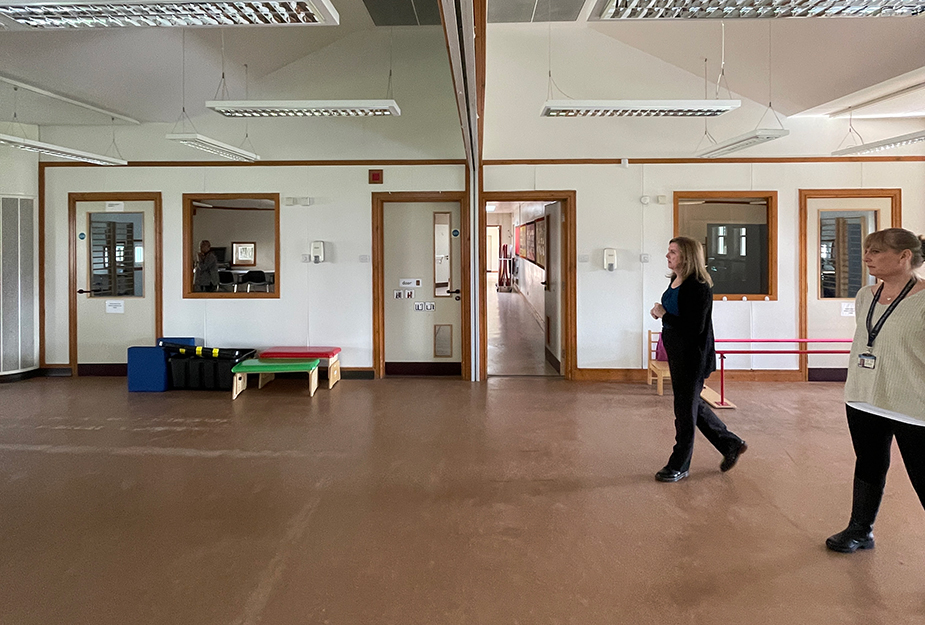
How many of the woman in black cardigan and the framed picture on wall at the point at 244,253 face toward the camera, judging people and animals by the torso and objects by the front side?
1

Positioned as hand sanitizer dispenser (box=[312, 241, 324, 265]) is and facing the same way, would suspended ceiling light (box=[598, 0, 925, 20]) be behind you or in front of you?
in front

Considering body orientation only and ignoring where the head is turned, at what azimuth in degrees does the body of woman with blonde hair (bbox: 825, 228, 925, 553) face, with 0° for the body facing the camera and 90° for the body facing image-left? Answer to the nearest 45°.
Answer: approximately 45°

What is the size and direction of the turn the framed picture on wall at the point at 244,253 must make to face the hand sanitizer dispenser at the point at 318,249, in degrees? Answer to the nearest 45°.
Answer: approximately 45° to its left

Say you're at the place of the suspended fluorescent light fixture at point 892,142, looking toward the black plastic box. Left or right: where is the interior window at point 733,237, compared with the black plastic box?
right

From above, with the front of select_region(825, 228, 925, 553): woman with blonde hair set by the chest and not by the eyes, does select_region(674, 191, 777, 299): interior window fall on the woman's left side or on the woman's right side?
on the woman's right side

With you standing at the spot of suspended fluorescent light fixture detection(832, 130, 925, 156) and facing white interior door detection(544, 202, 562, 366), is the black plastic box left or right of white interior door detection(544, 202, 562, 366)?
left

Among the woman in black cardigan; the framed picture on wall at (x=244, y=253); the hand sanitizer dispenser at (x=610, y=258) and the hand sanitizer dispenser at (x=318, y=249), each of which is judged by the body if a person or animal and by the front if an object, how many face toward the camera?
3

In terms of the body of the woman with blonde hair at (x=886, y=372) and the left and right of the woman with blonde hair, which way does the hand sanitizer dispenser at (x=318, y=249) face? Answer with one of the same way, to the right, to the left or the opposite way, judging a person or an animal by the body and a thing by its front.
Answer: to the left

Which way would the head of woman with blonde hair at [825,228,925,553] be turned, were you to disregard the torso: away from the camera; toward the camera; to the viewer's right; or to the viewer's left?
to the viewer's left
